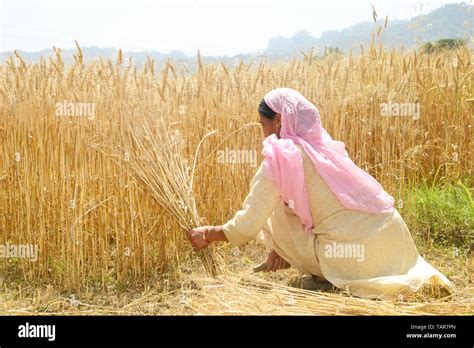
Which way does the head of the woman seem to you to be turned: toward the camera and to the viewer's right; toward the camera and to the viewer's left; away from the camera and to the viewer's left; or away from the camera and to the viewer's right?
away from the camera and to the viewer's left

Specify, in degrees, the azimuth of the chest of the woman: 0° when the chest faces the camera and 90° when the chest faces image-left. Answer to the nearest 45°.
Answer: approximately 135°
